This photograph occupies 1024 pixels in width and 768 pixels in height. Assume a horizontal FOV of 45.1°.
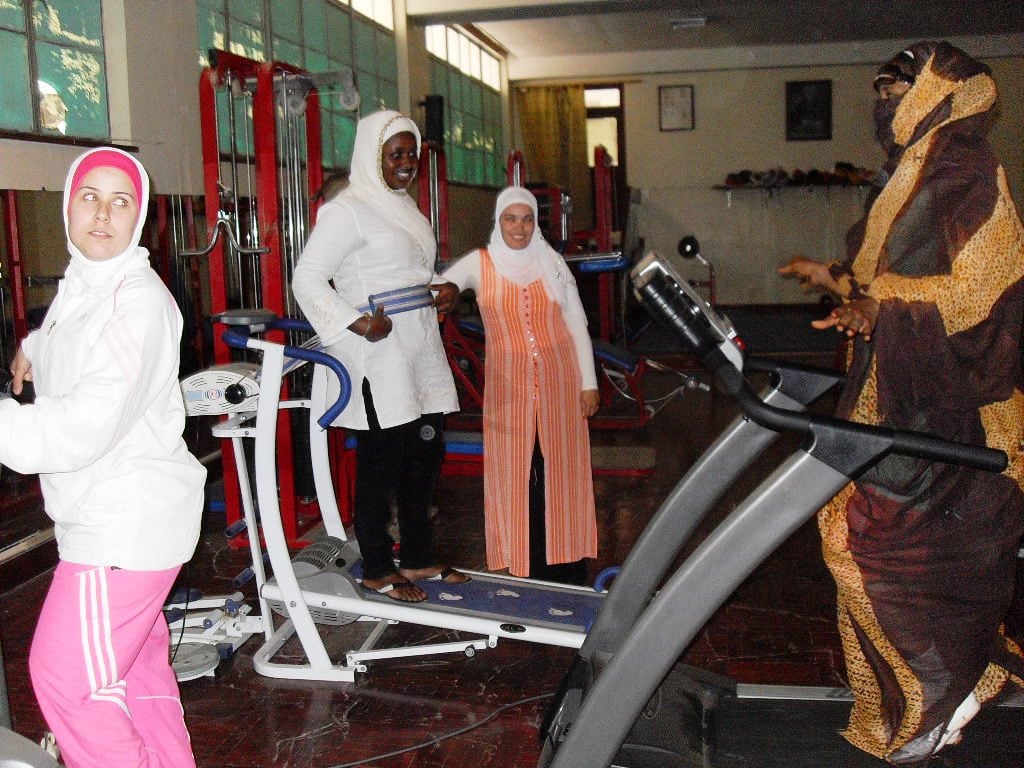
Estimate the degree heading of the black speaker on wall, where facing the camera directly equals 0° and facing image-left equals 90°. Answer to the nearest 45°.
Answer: approximately 315°

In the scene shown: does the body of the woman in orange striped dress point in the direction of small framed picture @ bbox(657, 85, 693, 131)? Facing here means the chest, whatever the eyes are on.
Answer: no

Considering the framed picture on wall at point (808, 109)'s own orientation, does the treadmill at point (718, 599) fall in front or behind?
in front

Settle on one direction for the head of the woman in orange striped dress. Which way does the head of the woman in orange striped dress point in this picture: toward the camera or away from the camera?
toward the camera

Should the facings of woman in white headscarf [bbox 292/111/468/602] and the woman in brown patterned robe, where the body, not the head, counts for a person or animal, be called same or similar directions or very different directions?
very different directions

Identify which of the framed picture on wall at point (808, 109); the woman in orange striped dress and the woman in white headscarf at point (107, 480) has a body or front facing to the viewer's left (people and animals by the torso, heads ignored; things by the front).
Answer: the woman in white headscarf

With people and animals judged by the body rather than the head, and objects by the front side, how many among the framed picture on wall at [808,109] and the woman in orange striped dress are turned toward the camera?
2

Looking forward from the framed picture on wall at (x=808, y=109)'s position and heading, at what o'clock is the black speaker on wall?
The black speaker on wall is roughly at 1 o'clock from the framed picture on wall.

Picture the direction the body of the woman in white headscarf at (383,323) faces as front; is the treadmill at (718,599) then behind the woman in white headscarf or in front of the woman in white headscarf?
in front

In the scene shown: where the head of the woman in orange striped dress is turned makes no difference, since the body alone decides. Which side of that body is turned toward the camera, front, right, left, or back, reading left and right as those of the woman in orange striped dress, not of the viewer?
front

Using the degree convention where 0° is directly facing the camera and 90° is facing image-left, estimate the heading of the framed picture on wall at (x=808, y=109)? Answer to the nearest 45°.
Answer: approximately 0°

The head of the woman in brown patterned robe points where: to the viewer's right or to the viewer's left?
to the viewer's left

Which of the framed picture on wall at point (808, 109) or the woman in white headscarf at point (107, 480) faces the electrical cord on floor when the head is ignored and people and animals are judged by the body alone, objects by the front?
the framed picture on wall

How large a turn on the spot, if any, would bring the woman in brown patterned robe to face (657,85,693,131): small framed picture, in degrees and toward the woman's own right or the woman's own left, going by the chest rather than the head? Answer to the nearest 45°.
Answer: approximately 90° to the woman's own right

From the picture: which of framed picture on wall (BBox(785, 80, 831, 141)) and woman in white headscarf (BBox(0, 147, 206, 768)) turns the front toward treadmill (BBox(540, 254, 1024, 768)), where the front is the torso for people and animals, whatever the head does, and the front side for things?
the framed picture on wall

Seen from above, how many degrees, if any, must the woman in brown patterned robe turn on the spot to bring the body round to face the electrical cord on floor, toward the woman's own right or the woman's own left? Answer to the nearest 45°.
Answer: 0° — they already face it

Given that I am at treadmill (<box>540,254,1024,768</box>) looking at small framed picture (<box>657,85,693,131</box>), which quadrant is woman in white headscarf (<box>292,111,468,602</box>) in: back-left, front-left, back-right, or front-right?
front-left

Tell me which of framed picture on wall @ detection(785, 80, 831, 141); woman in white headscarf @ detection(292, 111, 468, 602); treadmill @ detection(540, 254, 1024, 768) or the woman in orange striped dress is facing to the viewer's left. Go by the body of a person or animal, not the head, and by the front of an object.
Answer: the treadmill

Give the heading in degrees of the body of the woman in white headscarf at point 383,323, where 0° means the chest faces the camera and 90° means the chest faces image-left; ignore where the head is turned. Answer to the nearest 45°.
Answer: approximately 315°

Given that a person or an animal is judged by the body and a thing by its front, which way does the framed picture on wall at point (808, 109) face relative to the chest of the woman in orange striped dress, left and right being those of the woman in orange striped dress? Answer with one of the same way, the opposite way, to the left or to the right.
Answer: the same way

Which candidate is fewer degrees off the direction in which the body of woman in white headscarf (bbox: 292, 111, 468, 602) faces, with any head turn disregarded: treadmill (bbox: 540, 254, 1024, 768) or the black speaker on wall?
the treadmill

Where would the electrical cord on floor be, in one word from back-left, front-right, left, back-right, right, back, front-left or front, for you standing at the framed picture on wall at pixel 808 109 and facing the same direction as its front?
front

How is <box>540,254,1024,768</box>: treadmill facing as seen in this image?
to the viewer's left
